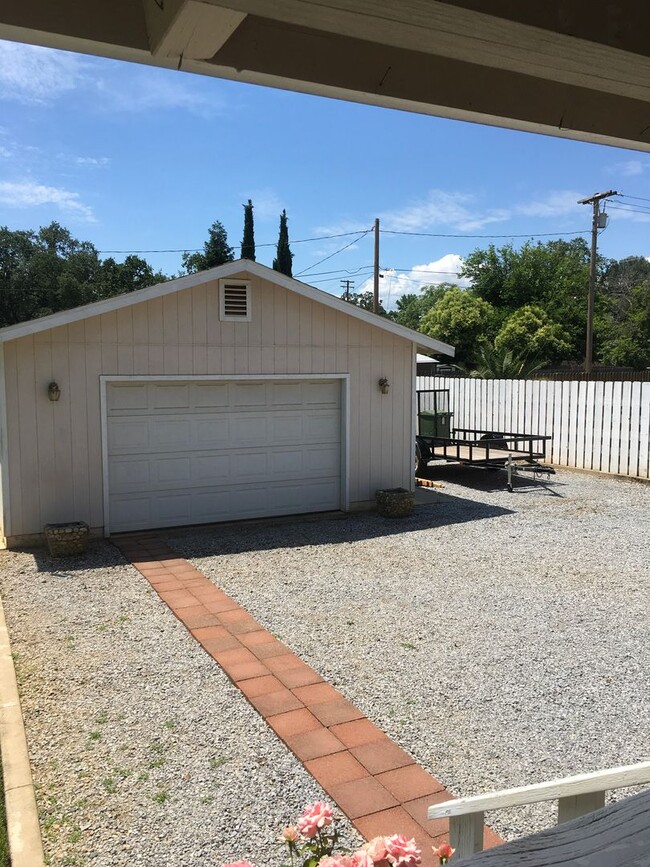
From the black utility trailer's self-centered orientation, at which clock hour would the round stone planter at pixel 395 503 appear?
The round stone planter is roughly at 2 o'clock from the black utility trailer.

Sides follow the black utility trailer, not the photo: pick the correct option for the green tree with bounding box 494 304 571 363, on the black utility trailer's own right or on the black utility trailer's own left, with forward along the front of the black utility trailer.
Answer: on the black utility trailer's own left

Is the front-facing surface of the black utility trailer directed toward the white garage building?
no

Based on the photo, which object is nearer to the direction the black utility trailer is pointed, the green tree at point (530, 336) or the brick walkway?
the brick walkway

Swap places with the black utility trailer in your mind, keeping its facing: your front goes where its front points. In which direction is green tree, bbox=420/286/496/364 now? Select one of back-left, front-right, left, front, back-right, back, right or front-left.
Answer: back-left

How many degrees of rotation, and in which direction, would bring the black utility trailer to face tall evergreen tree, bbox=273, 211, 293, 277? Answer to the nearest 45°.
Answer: approximately 180°

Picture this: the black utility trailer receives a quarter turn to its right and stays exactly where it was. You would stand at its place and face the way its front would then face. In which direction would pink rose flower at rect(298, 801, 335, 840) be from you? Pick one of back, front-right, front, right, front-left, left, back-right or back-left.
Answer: front-left

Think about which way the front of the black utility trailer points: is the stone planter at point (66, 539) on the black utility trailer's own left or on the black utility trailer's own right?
on the black utility trailer's own right

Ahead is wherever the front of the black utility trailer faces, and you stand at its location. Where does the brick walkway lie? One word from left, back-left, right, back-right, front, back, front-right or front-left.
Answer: front-right

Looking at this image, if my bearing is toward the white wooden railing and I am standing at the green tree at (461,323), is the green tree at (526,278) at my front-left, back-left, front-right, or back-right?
back-left

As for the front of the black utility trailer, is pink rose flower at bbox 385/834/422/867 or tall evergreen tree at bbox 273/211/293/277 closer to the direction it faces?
the pink rose flower

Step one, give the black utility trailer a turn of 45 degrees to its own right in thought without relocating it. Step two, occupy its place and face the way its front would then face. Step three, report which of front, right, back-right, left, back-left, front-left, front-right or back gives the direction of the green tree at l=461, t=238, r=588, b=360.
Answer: back

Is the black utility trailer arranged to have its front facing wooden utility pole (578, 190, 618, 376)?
no

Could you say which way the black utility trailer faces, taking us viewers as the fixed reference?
facing the viewer and to the right of the viewer
